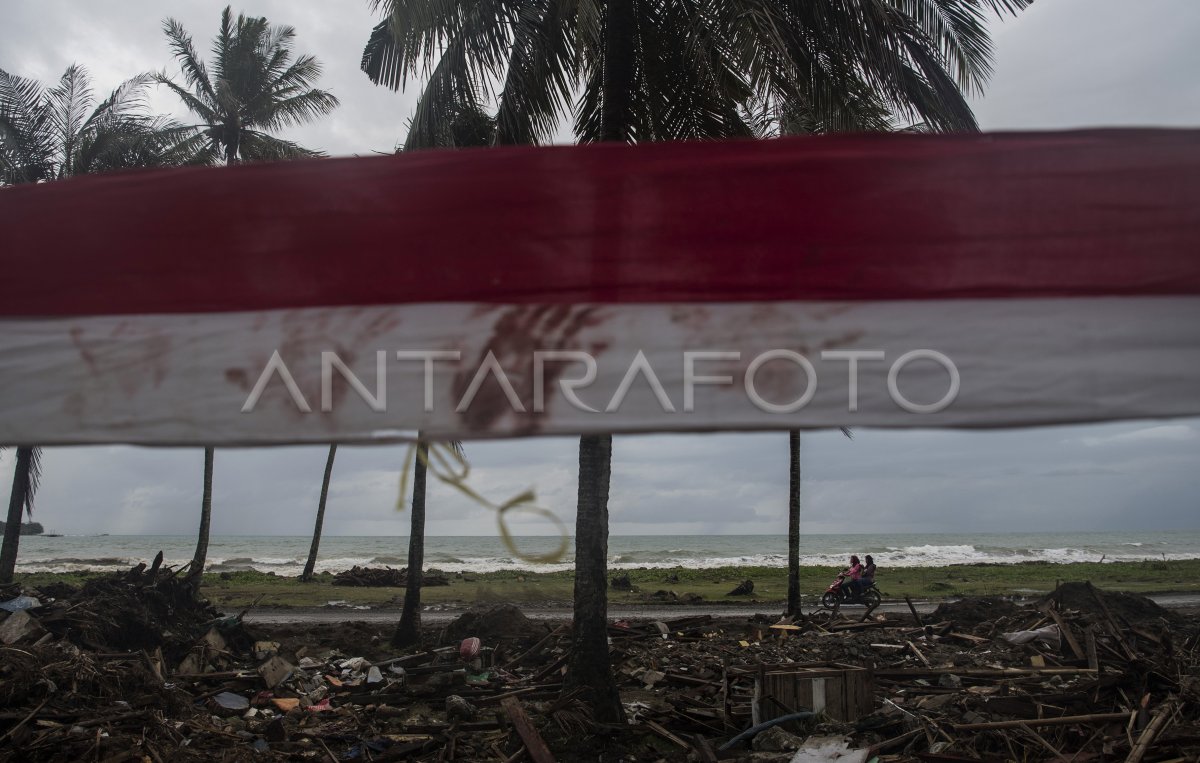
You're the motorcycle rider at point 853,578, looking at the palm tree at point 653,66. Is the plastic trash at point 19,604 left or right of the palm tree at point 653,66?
right

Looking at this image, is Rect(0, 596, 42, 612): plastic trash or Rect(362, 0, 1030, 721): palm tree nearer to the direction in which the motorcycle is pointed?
the plastic trash

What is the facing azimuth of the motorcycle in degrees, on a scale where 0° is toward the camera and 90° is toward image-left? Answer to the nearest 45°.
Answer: approximately 90°

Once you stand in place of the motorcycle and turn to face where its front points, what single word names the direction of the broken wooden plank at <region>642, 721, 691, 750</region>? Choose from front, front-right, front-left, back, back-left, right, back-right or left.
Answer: left

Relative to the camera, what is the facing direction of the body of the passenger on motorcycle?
to the viewer's left

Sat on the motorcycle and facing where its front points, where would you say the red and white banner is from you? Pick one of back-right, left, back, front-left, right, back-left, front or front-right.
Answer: left

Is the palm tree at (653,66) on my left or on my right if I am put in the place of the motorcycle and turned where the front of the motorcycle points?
on my left

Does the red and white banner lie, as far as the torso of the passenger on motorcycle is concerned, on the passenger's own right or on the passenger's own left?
on the passenger's own left

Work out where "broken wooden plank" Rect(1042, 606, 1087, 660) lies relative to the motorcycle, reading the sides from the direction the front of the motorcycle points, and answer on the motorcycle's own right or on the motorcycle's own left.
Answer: on the motorcycle's own left

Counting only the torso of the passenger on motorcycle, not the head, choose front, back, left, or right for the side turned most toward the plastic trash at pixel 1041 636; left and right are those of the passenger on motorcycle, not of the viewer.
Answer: left

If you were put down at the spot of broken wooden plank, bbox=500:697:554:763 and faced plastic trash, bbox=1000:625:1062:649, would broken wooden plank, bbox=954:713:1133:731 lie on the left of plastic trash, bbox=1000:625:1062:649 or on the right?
right

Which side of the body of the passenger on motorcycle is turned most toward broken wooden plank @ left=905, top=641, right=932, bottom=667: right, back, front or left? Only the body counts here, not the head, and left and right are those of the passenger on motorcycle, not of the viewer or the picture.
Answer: left
